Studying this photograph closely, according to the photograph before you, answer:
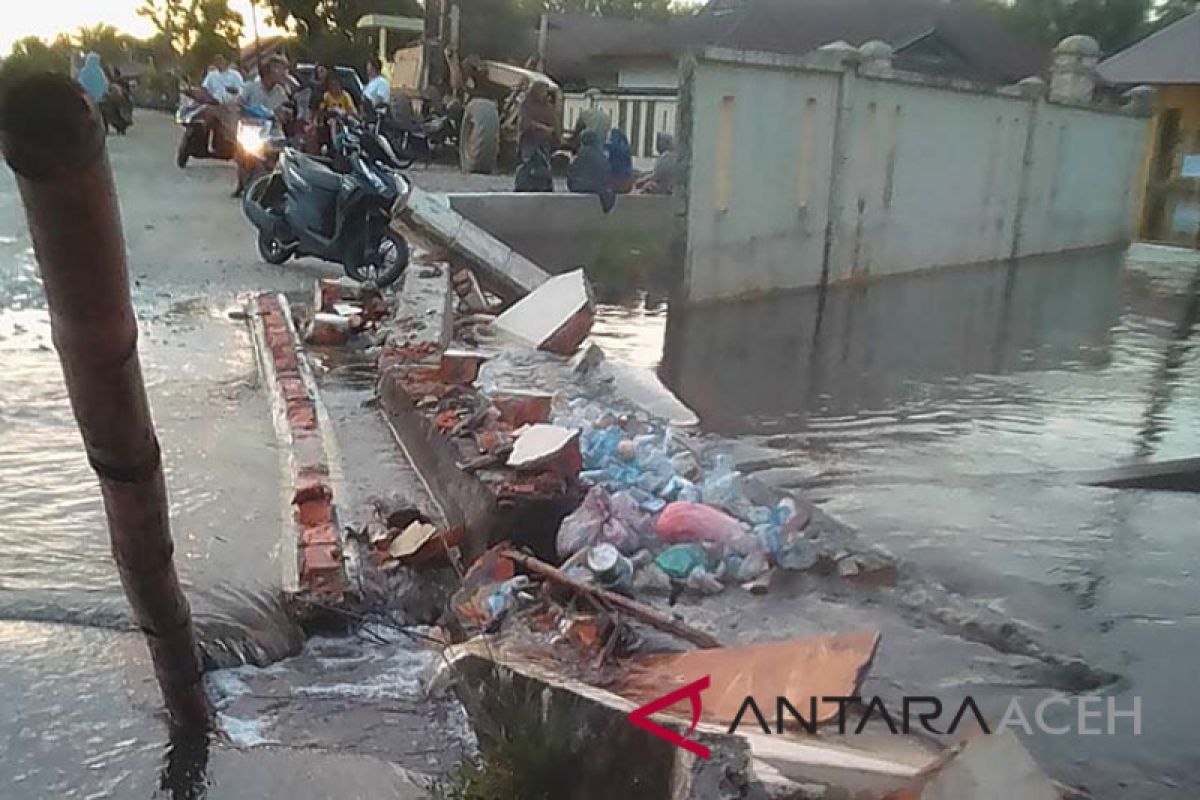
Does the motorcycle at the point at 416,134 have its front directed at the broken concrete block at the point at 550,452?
no

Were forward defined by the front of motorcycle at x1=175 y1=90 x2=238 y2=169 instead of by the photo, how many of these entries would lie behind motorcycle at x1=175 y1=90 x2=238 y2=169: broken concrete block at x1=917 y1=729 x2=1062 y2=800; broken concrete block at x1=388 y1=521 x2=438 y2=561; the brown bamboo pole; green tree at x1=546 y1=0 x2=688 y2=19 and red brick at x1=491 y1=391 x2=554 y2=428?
1

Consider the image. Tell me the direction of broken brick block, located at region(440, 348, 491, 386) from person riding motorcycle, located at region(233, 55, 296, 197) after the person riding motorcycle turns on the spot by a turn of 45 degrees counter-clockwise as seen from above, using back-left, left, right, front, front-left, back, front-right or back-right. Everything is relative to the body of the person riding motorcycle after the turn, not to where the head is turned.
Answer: front

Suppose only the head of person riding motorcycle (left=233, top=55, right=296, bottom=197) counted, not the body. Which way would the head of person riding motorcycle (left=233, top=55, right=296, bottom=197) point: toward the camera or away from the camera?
toward the camera

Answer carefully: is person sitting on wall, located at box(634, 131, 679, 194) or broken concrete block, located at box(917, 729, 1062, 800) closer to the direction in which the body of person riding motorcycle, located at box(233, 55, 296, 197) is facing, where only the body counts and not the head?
the broken concrete block

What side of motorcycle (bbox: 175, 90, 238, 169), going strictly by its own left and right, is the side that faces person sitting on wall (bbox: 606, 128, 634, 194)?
left

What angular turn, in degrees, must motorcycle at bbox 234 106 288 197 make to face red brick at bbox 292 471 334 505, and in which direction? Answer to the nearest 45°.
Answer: approximately 45° to its left

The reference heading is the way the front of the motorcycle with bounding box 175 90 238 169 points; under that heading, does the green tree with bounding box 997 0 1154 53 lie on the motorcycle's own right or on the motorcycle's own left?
on the motorcycle's own left

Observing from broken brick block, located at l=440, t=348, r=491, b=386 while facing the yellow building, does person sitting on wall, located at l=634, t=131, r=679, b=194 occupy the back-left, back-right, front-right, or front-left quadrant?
front-left

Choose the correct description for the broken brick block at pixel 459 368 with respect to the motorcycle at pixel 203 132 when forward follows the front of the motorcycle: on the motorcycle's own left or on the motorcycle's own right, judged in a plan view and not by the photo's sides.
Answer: on the motorcycle's own left

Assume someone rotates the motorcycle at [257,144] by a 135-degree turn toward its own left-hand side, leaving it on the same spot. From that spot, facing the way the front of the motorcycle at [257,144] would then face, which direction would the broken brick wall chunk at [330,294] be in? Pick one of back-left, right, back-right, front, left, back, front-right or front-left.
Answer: right

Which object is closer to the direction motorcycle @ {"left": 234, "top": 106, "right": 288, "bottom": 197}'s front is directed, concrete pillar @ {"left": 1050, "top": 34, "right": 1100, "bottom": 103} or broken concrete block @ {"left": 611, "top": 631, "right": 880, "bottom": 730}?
the broken concrete block

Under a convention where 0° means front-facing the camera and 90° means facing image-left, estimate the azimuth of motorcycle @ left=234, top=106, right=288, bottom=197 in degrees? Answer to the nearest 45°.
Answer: approximately 45°

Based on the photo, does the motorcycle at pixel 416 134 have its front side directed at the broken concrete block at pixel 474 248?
no

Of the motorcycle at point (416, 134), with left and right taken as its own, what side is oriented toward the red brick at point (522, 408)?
right

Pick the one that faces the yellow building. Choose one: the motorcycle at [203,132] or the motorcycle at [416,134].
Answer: the motorcycle at [416,134]

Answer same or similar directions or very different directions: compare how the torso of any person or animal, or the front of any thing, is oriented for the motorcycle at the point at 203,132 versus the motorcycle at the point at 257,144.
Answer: same or similar directions

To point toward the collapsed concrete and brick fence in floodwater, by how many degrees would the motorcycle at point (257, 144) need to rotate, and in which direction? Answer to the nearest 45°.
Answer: approximately 45° to its left

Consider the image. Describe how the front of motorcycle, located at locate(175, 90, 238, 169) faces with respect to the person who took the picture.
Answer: facing the viewer and to the left of the viewer
